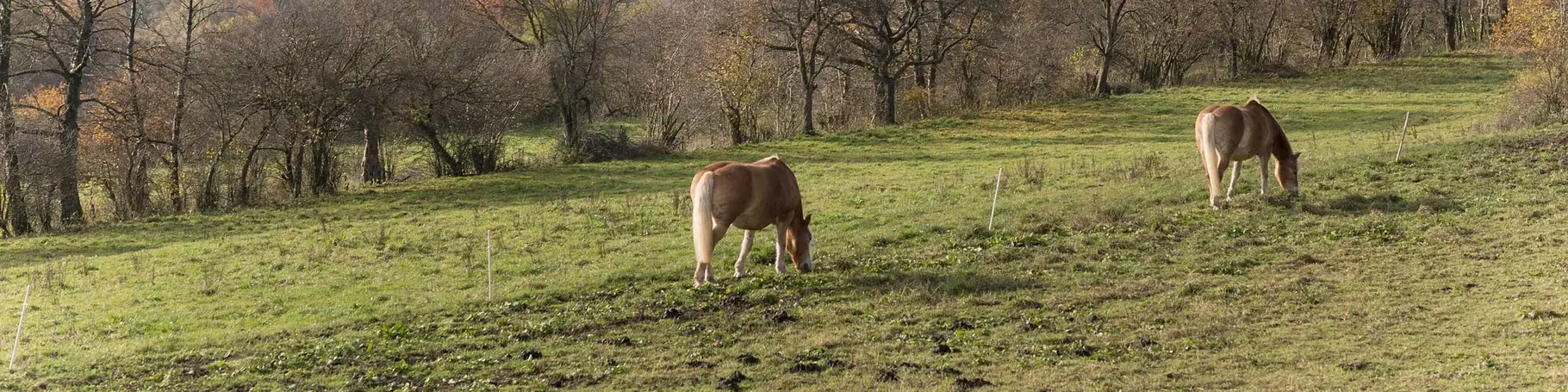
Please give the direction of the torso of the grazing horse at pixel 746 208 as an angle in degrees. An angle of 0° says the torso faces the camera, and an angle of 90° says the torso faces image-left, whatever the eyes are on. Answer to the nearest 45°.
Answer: approximately 225°

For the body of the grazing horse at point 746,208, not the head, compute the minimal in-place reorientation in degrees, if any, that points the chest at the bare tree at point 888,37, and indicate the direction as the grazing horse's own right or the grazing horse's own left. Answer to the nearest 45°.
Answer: approximately 45° to the grazing horse's own left

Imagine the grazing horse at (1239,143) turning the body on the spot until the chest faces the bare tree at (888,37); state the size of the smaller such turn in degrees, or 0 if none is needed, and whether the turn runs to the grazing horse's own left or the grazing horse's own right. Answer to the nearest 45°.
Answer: approximately 90° to the grazing horse's own left

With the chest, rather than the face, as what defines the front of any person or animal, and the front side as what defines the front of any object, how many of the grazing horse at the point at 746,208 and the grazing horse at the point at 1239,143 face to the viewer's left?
0

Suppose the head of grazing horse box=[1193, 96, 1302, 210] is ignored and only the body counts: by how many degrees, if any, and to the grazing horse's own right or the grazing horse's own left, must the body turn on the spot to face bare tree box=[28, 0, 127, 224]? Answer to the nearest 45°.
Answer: approximately 135° to the grazing horse's own left

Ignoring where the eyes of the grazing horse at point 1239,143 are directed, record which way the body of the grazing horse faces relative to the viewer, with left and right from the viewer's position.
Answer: facing away from the viewer and to the right of the viewer

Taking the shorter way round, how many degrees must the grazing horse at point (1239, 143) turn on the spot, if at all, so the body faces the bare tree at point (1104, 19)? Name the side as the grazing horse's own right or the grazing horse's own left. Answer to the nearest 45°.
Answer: approximately 45° to the grazing horse's own left

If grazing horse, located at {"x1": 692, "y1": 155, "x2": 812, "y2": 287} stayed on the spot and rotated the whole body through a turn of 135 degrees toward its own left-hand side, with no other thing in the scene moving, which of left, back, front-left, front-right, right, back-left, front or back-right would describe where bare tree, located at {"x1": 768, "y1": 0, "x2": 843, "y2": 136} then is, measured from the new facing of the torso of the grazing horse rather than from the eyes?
right

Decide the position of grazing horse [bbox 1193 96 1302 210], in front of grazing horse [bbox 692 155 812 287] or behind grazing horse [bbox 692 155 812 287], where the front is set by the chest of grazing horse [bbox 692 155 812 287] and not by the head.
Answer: in front

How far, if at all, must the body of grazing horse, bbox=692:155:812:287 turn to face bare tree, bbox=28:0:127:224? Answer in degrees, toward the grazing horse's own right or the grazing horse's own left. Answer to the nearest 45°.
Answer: approximately 90° to the grazing horse's own left

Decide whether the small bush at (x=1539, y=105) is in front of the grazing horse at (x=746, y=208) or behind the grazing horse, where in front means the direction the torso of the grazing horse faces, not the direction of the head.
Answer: in front

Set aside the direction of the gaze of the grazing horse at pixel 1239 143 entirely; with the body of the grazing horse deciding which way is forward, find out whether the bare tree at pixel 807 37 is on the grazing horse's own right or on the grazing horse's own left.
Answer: on the grazing horse's own left
